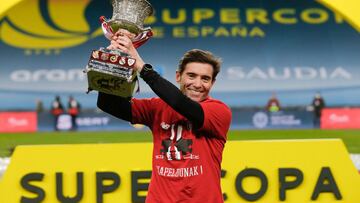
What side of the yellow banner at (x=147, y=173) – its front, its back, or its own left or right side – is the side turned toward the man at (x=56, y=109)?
back

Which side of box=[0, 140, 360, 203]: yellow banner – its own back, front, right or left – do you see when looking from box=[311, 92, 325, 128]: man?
back

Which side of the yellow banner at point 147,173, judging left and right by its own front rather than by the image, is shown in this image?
front

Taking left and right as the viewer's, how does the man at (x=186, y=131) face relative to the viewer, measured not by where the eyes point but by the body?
facing the viewer and to the left of the viewer

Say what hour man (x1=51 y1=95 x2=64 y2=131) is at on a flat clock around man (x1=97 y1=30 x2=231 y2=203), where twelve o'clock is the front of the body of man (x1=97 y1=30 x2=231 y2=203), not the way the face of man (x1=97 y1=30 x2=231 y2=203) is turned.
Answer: man (x1=51 y1=95 x2=64 y2=131) is roughly at 4 o'clock from man (x1=97 y1=30 x2=231 y2=203).

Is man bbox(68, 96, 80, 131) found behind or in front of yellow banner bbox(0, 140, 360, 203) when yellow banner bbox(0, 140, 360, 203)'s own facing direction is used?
behind
